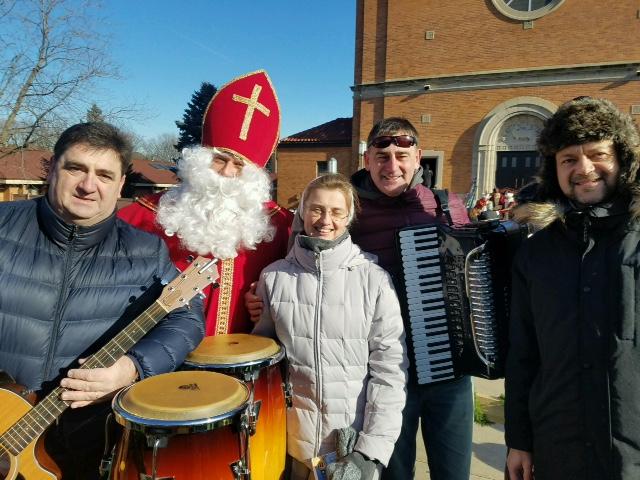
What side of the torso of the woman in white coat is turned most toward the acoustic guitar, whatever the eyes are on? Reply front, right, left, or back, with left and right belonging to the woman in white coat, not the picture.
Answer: right

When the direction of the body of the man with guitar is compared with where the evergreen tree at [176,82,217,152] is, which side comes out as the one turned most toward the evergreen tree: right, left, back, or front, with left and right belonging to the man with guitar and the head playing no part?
back

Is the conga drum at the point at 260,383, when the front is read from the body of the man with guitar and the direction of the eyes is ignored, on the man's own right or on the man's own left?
on the man's own left

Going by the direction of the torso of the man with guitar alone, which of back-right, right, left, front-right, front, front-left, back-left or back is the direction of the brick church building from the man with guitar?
back-left

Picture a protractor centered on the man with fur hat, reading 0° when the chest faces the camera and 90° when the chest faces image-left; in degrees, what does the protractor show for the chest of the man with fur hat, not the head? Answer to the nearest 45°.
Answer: approximately 0°

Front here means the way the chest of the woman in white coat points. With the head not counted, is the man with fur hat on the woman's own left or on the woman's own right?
on the woman's own left

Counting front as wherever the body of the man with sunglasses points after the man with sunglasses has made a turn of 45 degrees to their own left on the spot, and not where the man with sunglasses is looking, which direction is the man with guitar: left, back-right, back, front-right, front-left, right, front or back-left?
right

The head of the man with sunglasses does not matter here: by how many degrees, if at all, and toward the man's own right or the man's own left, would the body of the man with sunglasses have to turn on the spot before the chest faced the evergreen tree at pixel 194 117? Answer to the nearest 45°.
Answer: approximately 135° to the man's own right

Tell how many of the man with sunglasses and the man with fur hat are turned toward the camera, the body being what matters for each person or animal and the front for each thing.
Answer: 2

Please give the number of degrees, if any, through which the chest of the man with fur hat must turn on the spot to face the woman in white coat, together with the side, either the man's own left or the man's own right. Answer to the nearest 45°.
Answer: approximately 90° to the man's own right

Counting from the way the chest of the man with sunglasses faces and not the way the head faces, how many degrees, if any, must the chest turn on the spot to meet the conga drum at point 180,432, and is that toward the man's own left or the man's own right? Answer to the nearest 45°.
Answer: approximately 45° to the man's own right
